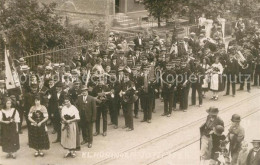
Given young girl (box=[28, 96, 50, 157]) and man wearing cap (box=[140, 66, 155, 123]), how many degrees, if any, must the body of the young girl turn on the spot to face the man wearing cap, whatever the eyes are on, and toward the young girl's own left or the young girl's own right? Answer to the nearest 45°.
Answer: approximately 135° to the young girl's own left

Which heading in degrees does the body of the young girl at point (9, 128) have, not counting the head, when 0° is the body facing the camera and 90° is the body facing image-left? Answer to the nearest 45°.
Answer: approximately 0°

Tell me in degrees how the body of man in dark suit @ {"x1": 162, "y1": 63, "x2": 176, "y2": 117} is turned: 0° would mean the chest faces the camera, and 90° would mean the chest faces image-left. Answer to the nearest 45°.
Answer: approximately 0°

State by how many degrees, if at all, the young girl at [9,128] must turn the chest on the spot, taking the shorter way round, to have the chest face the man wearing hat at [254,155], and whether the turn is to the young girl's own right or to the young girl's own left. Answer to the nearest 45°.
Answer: approximately 45° to the young girl's own left

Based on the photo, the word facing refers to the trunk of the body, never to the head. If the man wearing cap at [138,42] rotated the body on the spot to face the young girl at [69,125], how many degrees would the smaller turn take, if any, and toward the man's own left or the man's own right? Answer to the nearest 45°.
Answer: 0° — they already face them
